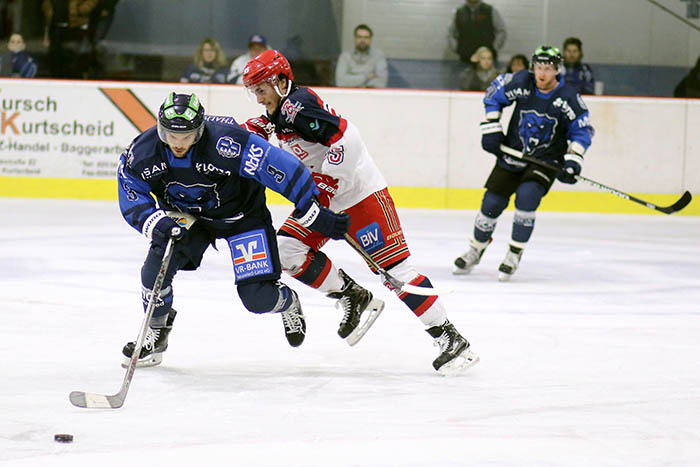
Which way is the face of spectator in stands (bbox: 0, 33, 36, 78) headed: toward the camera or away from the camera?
toward the camera

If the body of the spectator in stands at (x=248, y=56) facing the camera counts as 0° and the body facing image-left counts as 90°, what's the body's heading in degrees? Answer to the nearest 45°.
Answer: approximately 0°

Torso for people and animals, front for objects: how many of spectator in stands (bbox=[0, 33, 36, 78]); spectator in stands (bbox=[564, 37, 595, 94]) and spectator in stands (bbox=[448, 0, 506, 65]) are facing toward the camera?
3

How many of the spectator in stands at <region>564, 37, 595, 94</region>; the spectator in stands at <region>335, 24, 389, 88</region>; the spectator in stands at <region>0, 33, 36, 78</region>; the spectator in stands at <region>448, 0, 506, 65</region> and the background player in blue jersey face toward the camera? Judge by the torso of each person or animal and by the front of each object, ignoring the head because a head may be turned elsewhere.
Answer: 5

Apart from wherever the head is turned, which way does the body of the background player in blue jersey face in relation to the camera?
toward the camera

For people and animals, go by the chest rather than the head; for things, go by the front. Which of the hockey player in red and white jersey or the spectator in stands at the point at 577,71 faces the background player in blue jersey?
the spectator in stands

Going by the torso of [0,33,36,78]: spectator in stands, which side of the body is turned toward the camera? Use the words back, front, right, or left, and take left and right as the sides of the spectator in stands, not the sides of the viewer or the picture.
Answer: front

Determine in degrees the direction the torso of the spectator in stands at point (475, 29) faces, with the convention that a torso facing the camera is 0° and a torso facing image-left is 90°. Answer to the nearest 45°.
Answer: approximately 0°

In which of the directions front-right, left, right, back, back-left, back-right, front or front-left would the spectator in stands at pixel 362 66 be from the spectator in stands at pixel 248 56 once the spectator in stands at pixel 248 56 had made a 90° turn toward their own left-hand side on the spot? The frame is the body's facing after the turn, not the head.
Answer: front

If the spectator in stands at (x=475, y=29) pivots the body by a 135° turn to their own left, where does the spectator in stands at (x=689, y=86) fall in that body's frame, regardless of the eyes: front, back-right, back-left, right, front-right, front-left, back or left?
front-right

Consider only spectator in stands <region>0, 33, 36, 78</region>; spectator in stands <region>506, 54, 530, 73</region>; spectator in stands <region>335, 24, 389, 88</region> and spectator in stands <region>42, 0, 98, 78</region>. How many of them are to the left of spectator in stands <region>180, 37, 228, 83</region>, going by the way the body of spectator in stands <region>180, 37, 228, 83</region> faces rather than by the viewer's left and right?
2

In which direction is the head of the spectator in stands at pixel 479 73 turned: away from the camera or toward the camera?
toward the camera

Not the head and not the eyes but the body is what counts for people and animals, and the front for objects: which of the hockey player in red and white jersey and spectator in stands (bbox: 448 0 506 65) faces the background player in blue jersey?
the spectator in stands
